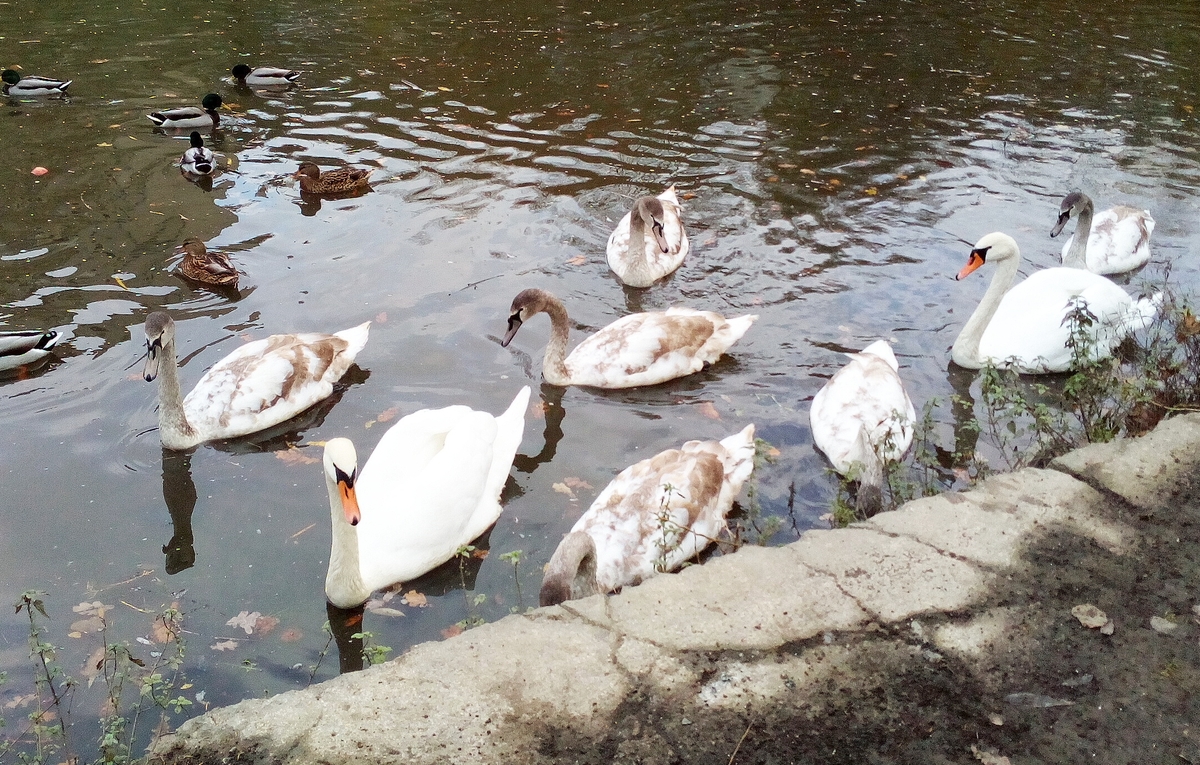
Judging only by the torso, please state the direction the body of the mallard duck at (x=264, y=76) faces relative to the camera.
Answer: to the viewer's left

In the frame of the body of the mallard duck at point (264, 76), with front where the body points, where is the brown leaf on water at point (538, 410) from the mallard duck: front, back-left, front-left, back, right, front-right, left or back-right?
left

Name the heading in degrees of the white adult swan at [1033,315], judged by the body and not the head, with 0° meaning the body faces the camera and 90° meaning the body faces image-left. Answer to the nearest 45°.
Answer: approximately 90°

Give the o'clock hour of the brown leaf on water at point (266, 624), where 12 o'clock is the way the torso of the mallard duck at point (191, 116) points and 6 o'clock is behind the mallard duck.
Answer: The brown leaf on water is roughly at 3 o'clock from the mallard duck.

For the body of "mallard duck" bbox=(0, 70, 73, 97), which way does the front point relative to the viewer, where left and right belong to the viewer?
facing to the left of the viewer

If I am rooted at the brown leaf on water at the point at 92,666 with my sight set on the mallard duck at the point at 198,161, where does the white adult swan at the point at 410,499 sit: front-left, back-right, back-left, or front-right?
front-right

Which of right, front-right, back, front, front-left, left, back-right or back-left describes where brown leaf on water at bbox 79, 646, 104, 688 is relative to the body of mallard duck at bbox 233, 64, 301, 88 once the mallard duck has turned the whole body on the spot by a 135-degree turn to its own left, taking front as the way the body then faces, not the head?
front-right

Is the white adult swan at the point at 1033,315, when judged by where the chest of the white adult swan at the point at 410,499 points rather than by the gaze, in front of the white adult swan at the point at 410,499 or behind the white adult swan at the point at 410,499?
behind

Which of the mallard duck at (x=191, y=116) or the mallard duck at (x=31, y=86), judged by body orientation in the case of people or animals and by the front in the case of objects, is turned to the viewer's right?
the mallard duck at (x=191, y=116)

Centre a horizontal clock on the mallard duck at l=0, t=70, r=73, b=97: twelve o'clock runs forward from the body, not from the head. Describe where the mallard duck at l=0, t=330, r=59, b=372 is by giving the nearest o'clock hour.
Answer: the mallard duck at l=0, t=330, r=59, b=372 is roughly at 9 o'clock from the mallard duck at l=0, t=70, r=73, b=97.

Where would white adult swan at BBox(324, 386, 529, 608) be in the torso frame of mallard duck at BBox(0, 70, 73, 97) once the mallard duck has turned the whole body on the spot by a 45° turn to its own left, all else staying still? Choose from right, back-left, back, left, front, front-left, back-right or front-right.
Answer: front-left

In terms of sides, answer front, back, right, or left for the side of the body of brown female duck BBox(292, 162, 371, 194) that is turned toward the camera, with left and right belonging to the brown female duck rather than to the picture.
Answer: left
